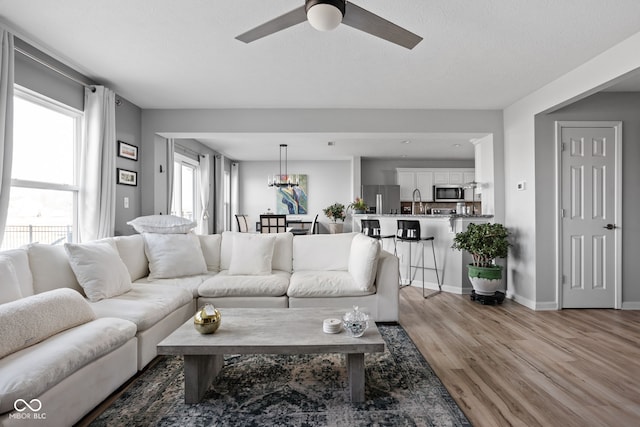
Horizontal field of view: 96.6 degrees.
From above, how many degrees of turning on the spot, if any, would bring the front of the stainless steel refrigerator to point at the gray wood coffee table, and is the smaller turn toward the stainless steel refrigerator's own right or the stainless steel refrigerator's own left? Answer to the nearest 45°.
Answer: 0° — it already faces it

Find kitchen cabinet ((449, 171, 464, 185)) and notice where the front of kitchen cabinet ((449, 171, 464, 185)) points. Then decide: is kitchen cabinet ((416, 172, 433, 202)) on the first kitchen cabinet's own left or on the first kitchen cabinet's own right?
on the first kitchen cabinet's own right

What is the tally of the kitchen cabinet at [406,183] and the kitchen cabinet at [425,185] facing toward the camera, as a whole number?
2

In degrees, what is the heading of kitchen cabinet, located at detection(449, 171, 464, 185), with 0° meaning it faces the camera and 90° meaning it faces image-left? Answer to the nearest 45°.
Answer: approximately 0°

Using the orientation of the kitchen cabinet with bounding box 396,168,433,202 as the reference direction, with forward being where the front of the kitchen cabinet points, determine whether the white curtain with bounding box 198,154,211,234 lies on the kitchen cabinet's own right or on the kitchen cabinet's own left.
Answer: on the kitchen cabinet's own right

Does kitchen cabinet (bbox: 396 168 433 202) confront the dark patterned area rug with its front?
yes

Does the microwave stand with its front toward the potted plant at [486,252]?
yes

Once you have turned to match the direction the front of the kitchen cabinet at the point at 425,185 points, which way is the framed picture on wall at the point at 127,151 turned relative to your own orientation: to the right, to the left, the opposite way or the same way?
to the left

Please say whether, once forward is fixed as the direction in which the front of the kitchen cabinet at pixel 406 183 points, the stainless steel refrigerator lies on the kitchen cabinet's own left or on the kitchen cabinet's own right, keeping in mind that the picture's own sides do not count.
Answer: on the kitchen cabinet's own right

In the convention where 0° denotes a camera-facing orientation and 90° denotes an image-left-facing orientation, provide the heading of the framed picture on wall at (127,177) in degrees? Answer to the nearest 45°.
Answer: approximately 315°
